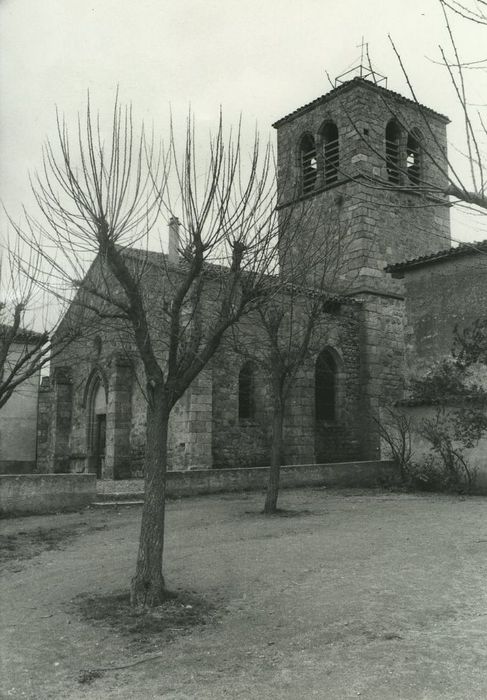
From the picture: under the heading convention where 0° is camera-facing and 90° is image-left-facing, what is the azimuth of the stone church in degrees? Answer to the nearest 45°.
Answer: approximately 45°

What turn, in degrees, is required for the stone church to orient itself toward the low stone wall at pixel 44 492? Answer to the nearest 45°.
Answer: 0° — it already faces it
